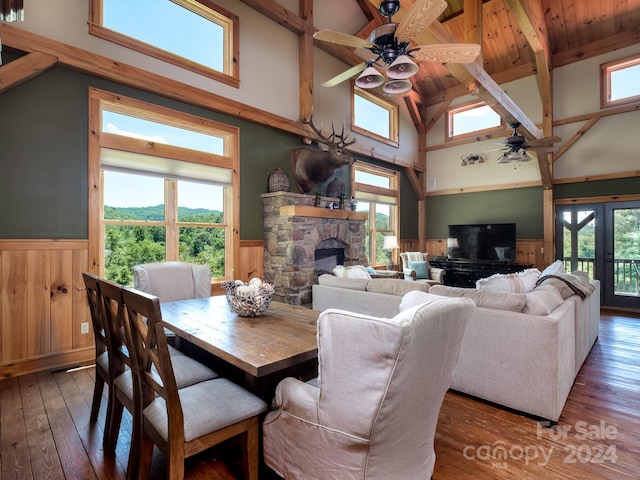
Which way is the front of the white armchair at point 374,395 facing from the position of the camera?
facing away from the viewer and to the left of the viewer

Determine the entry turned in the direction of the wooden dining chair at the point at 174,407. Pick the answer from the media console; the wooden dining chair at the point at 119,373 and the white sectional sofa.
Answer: the media console

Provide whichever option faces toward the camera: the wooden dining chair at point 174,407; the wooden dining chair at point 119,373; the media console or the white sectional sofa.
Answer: the media console

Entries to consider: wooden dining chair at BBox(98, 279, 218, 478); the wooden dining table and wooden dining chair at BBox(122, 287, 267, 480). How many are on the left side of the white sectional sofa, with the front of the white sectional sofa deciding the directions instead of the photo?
3

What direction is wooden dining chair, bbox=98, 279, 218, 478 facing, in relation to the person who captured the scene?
facing away from the viewer and to the right of the viewer

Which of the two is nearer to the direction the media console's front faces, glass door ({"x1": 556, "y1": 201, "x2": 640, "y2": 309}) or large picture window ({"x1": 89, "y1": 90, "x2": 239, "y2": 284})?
the large picture window

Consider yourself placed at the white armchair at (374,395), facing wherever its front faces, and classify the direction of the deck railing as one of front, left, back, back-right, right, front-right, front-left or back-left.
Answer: right

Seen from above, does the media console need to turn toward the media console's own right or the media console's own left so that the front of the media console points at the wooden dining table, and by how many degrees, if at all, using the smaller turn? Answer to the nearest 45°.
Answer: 0° — it already faces it

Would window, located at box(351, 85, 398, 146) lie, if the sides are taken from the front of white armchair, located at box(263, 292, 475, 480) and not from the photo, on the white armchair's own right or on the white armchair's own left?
on the white armchair's own right

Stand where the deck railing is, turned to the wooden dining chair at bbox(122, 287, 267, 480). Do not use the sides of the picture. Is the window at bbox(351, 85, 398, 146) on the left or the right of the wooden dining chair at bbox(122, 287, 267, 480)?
right

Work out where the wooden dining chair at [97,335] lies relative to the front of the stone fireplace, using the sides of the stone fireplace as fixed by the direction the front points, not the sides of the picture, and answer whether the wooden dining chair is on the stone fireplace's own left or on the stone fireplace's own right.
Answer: on the stone fireplace's own right

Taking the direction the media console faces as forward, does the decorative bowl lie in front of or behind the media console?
in front

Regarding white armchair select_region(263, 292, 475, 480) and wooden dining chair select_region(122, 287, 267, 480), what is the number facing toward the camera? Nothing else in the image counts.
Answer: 0

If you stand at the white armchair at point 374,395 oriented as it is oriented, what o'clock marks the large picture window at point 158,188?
The large picture window is roughly at 12 o'clock from the white armchair.
